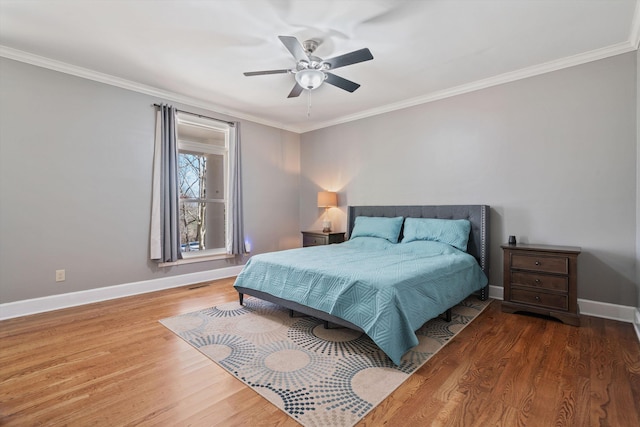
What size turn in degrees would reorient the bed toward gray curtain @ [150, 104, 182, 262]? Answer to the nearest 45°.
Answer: approximately 45° to its right

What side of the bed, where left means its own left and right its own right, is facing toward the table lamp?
right

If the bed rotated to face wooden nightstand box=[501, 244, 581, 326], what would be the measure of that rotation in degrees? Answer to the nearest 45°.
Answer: approximately 135° to its left

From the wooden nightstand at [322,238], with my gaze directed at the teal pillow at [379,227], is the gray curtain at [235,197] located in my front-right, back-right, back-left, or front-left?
back-right

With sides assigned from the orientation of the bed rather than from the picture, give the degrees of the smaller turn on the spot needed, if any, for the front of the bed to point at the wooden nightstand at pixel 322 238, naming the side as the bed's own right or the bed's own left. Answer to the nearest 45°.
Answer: approximately 90° to the bed's own right

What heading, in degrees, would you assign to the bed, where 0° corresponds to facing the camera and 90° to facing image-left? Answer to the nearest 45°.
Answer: approximately 45°

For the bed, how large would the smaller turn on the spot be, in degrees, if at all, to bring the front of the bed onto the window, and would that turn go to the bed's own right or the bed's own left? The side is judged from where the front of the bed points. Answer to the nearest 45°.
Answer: approximately 90° to the bed's own right

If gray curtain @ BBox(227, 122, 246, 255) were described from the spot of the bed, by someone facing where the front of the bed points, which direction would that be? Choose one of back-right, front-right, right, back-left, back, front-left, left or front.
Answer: right
